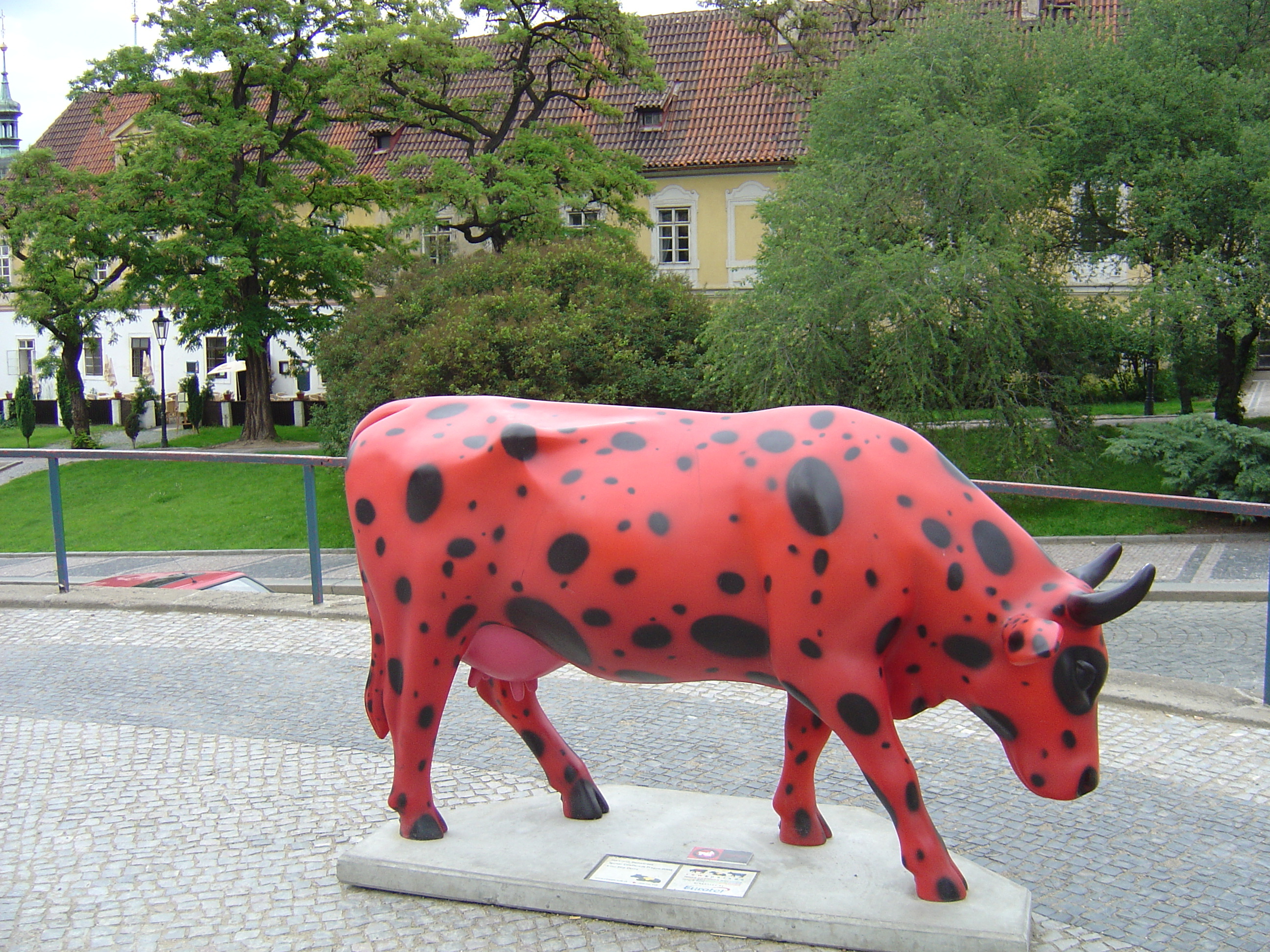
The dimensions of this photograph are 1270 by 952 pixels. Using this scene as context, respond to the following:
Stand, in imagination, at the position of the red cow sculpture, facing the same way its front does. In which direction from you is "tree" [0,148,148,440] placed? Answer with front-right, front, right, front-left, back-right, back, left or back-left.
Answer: back-left

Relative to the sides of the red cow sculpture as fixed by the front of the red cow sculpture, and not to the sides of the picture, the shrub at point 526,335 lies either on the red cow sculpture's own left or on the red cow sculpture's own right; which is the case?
on the red cow sculpture's own left

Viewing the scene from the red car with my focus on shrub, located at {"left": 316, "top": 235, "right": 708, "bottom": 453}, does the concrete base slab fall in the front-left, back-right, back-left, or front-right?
back-right

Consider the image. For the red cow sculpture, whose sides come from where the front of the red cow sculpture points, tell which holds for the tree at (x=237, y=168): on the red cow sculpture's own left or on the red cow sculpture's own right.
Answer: on the red cow sculpture's own left

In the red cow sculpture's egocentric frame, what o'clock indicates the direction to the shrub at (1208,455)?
The shrub is roughly at 10 o'clock from the red cow sculpture.

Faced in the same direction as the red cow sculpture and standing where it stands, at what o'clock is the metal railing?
The metal railing is roughly at 8 o'clock from the red cow sculpture.

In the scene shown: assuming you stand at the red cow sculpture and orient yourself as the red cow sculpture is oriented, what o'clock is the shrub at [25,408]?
The shrub is roughly at 8 o'clock from the red cow sculpture.

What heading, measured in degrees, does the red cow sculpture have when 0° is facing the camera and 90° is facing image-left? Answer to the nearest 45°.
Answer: approximately 270°

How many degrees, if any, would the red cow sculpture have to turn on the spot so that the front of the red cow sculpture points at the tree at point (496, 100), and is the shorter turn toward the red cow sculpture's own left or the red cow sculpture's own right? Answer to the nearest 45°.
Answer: approximately 90° to the red cow sculpture's own left

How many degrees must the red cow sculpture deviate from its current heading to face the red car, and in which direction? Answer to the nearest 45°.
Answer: approximately 135° to its left

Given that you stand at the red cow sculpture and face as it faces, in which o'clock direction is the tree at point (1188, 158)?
The tree is roughly at 10 o'clock from the red cow sculpture.

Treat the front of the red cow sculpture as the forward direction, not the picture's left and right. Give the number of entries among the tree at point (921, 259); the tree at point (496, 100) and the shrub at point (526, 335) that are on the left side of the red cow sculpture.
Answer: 3
